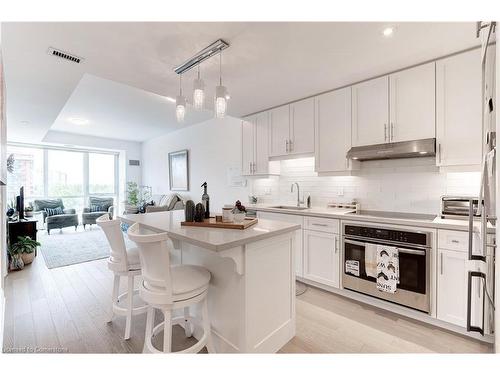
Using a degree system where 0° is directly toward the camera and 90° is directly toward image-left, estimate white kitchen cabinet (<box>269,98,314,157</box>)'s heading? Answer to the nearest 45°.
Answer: approximately 45°

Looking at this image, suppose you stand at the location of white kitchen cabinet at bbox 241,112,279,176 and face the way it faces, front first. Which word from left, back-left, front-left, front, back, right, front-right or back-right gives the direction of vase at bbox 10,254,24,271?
front-right

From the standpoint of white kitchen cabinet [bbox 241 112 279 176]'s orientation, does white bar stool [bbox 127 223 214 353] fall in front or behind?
in front

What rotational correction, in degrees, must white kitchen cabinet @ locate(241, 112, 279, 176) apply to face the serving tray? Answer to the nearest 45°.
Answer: approximately 45° to its left

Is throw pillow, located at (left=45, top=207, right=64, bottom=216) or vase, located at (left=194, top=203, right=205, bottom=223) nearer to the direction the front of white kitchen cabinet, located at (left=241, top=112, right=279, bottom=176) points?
the vase

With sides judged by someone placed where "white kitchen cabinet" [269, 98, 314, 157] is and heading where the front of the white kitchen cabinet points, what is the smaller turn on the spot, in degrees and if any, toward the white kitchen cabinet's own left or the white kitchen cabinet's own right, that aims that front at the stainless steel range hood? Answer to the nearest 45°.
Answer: approximately 90° to the white kitchen cabinet's own left

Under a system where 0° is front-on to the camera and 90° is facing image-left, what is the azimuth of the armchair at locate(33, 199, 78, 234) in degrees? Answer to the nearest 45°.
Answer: approximately 315°

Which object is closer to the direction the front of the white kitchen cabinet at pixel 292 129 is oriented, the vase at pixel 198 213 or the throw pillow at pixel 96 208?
the vase

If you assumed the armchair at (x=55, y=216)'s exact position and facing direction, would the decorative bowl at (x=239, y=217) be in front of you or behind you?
in front

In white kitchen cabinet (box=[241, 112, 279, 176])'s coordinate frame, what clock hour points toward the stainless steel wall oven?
The stainless steel wall oven is roughly at 9 o'clock from the white kitchen cabinet.

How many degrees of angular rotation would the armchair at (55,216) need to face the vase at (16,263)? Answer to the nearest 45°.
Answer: approximately 45° to its right
